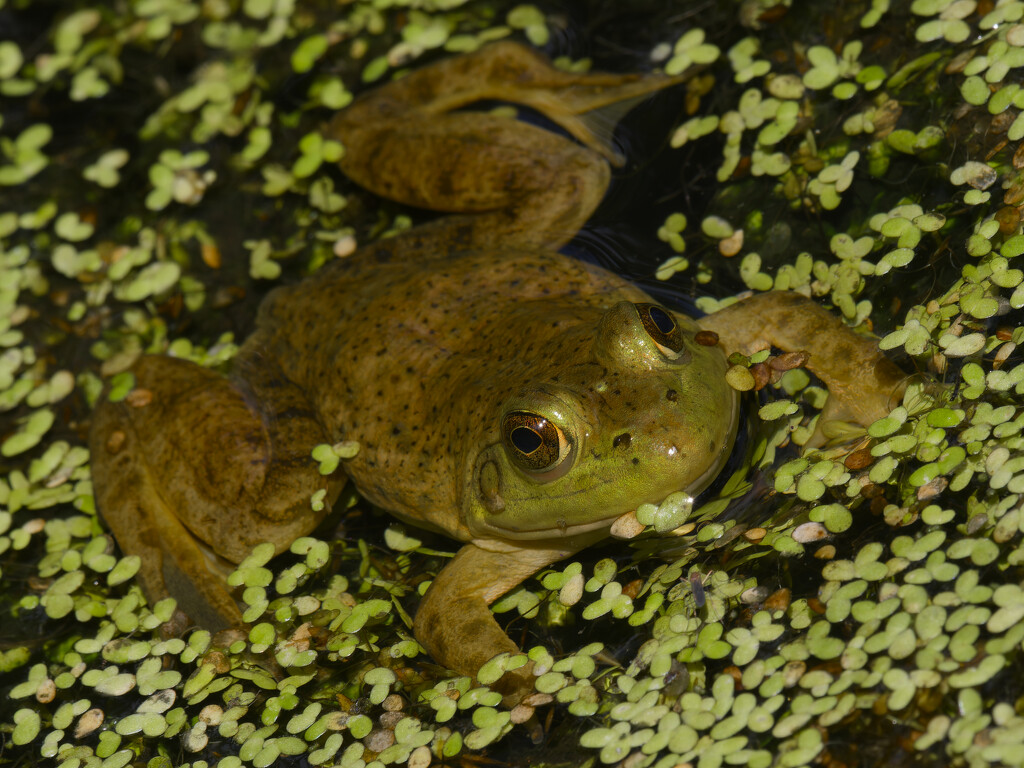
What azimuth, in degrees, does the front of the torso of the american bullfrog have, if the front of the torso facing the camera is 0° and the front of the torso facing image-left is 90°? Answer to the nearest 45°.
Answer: approximately 315°
